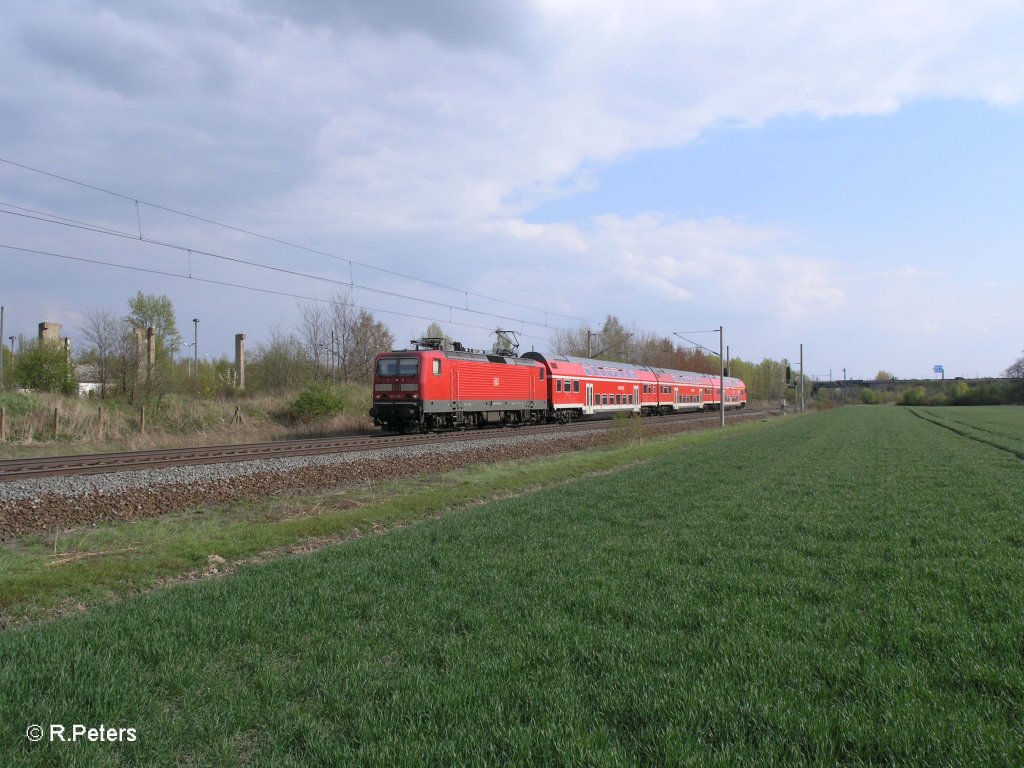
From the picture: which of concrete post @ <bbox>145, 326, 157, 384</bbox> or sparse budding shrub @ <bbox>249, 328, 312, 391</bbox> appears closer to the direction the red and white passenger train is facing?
the concrete post

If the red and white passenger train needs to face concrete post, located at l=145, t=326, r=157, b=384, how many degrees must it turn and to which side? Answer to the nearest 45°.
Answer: approximately 45° to its right

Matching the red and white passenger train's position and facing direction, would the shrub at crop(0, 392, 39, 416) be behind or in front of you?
in front

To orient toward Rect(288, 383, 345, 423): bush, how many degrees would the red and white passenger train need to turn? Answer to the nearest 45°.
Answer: approximately 45° to its right

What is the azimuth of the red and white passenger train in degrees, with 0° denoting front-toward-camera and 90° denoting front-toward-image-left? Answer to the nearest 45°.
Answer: approximately 45°

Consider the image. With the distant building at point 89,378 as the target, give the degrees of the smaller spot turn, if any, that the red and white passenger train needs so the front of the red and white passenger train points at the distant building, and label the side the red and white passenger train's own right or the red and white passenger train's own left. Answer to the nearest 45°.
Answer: approximately 45° to the red and white passenger train's own right

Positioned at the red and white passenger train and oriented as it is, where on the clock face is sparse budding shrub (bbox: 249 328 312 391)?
The sparse budding shrub is roughly at 3 o'clock from the red and white passenger train.

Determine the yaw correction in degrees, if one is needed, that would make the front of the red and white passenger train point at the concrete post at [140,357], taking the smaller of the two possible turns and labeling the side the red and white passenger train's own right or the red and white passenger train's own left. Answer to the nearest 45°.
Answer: approximately 45° to the red and white passenger train's own right
